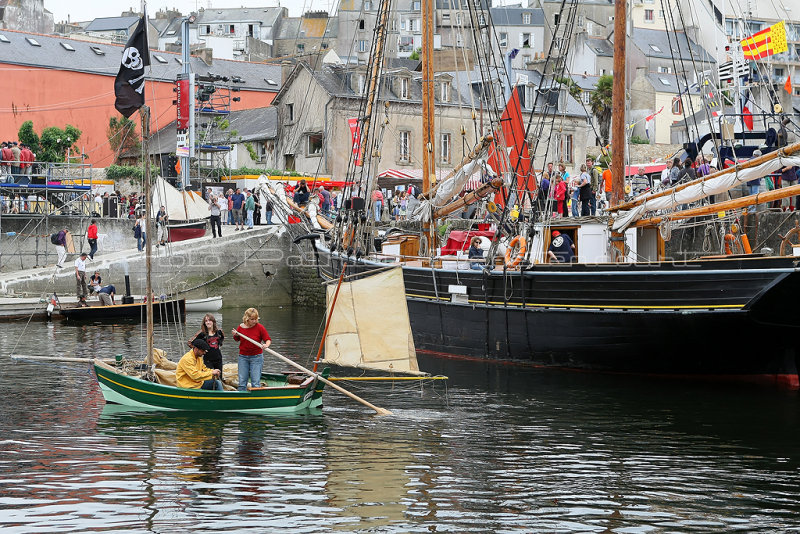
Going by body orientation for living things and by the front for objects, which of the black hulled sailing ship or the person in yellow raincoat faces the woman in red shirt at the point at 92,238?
the black hulled sailing ship

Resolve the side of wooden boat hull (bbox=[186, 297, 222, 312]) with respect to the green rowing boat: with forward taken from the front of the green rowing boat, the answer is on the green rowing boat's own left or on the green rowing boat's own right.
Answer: on the green rowing boat's own right

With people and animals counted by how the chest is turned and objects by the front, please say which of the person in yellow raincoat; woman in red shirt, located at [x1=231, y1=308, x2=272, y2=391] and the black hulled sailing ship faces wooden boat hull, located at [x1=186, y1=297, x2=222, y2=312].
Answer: the black hulled sailing ship

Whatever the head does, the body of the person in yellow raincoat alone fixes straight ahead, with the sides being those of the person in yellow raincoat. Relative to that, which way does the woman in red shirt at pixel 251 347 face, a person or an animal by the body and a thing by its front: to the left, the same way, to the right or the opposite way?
to the right

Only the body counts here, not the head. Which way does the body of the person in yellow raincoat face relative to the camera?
to the viewer's right

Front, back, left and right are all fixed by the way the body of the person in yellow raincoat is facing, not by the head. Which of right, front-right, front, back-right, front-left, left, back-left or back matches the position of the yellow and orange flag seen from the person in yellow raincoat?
front-left

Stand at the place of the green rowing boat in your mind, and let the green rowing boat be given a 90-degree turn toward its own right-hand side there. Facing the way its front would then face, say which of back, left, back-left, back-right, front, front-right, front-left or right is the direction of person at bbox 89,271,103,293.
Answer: front

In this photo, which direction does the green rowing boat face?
to the viewer's left

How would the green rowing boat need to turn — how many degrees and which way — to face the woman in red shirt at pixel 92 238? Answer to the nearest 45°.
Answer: approximately 90° to its right

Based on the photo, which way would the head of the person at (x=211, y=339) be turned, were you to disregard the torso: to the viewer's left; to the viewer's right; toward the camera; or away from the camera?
toward the camera

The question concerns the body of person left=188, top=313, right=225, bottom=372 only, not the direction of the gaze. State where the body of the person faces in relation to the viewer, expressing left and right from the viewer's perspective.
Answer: facing the viewer

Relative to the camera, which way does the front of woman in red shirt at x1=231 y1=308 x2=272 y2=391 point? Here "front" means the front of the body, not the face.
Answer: toward the camera
